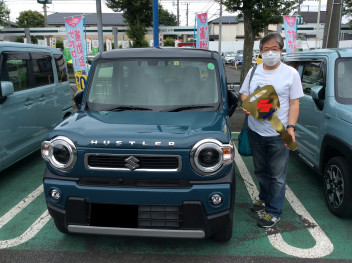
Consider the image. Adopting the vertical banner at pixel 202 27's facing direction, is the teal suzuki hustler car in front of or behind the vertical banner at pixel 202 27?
in front

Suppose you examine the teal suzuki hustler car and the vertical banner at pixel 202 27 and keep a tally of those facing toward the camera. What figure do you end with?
2

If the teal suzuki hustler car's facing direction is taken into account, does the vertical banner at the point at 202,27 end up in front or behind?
behind

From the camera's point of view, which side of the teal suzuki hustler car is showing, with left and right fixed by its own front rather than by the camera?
front

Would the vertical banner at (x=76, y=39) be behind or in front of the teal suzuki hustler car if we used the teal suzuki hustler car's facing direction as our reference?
behind

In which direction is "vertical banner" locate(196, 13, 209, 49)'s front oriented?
toward the camera

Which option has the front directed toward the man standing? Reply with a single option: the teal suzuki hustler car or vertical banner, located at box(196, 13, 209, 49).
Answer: the vertical banner

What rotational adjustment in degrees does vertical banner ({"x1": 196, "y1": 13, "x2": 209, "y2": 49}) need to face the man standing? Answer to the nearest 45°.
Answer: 0° — it already faces them

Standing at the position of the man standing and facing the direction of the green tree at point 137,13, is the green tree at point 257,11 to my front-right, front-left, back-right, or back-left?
front-right

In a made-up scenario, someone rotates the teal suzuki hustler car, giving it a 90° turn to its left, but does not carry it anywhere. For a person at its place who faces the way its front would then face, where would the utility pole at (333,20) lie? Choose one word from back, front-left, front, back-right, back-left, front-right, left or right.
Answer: front-left

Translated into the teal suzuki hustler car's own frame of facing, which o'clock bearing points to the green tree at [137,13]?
The green tree is roughly at 6 o'clock from the teal suzuki hustler car.
